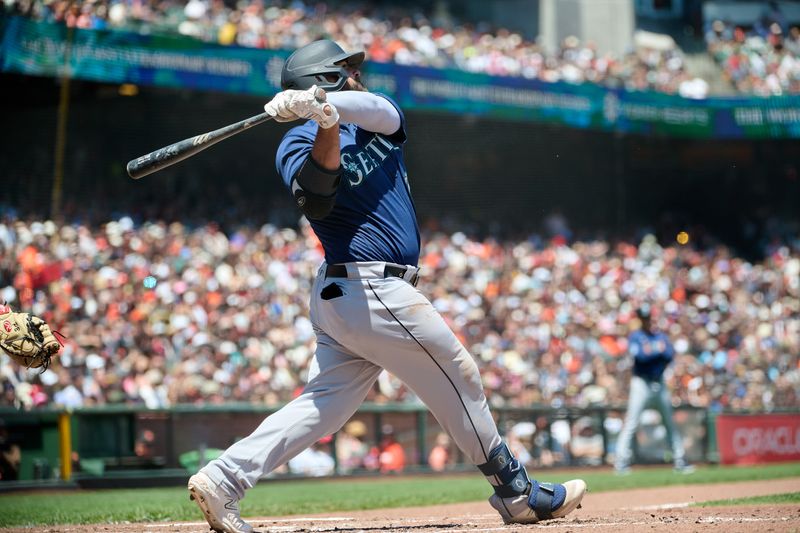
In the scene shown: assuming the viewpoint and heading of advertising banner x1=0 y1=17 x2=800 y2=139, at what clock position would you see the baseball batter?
The baseball batter is roughly at 12 o'clock from the advertising banner.

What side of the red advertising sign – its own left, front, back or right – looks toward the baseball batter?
front

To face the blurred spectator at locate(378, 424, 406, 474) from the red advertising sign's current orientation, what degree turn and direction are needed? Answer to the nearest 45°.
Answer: approximately 45° to its right

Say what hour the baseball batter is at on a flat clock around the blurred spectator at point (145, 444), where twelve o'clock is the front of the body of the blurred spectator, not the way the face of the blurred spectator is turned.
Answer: The baseball batter is roughly at 12 o'clock from the blurred spectator.

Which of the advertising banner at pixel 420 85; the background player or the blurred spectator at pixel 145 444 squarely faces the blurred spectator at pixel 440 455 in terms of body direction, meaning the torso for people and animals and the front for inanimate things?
the advertising banner

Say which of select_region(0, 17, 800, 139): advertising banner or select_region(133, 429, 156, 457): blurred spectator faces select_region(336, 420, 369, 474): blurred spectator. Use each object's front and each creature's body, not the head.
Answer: the advertising banner

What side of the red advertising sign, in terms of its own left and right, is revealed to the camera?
front

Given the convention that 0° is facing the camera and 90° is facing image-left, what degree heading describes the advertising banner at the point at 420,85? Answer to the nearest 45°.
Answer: approximately 0°

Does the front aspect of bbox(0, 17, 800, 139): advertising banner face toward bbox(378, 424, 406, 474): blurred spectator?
yes

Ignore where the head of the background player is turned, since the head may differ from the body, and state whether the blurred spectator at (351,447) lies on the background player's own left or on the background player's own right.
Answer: on the background player's own right

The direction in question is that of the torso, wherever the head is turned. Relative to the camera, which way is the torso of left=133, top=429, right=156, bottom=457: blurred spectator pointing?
toward the camera

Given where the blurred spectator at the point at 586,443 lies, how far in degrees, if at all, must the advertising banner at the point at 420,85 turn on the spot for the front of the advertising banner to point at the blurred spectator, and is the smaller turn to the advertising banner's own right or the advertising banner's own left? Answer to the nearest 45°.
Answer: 0° — it already faces them

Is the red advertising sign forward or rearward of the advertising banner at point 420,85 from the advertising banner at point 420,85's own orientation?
forward

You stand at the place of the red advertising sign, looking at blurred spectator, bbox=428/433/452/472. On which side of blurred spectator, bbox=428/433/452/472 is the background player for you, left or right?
left

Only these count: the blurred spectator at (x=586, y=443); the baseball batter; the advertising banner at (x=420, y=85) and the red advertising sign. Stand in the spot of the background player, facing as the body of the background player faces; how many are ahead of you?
1
